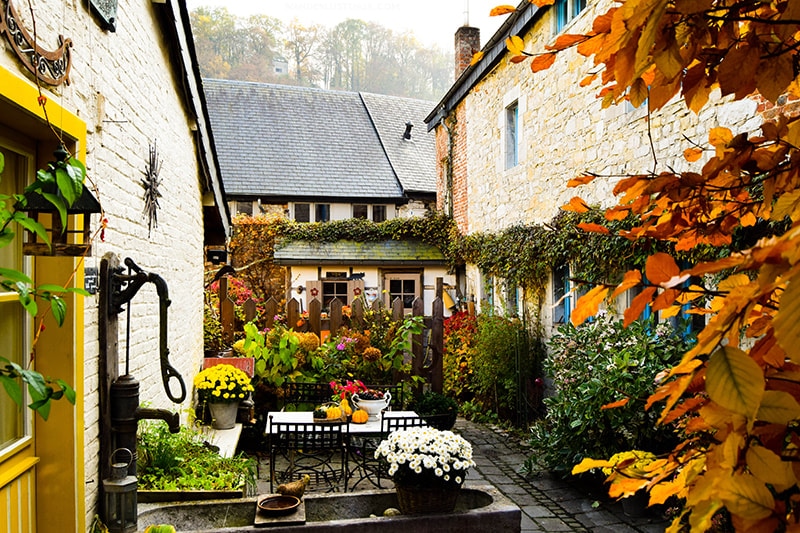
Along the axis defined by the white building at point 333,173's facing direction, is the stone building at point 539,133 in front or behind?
in front

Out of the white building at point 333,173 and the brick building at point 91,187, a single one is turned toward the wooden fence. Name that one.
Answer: the white building at point 333,173

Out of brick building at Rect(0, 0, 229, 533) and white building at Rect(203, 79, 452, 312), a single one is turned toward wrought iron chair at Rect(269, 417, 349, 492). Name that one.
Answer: white building at Rect(203, 79, 452, 312)

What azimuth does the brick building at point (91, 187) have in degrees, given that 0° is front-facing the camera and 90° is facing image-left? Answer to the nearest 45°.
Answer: approximately 315°

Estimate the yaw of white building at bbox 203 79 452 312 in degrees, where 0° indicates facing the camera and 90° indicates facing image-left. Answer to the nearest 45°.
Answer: approximately 0°

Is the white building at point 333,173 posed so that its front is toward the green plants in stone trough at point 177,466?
yes

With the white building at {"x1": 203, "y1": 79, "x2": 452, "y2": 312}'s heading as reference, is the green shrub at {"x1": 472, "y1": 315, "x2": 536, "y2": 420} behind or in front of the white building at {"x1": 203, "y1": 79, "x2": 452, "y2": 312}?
in front

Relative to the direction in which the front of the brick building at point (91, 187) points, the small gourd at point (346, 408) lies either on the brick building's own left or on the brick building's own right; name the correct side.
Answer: on the brick building's own left

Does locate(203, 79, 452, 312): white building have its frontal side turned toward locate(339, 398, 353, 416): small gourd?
yes
